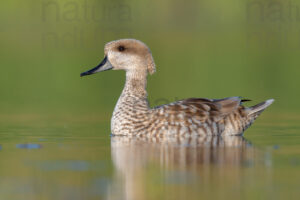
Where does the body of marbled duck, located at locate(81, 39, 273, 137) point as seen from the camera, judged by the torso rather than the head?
to the viewer's left
